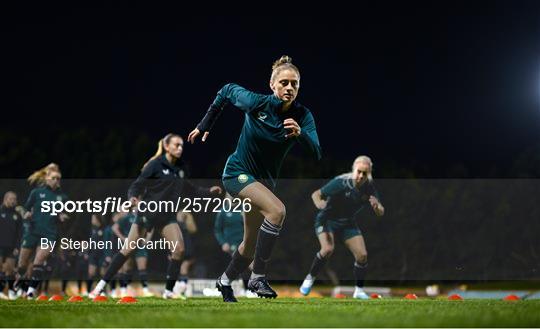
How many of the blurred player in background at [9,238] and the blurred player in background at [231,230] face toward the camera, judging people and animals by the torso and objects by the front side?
2

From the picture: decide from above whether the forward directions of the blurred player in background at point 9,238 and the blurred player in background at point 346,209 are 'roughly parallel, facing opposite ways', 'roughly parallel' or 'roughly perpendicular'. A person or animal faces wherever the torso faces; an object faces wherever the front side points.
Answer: roughly parallel

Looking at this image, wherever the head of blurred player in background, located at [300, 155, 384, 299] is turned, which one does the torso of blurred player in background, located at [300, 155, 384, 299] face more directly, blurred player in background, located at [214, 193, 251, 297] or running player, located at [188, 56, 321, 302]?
the running player

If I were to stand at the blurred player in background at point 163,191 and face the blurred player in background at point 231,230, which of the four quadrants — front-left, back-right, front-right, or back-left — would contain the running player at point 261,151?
back-right

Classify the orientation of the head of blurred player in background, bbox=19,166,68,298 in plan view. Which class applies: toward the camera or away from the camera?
toward the camera

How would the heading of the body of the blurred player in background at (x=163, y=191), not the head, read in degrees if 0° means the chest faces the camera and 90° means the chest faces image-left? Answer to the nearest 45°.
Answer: approximately 315°

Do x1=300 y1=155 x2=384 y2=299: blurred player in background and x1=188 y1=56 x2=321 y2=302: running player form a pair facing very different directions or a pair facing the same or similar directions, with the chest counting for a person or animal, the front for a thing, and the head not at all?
same or similar directions

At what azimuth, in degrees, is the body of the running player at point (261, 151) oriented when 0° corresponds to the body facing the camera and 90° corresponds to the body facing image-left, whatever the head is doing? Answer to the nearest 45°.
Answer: approximately 315°

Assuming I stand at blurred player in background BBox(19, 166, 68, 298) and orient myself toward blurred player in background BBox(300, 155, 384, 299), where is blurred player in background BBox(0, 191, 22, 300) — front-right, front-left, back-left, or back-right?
back-left

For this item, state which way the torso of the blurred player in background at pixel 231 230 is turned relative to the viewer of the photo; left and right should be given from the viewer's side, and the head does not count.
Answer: facing the viewer

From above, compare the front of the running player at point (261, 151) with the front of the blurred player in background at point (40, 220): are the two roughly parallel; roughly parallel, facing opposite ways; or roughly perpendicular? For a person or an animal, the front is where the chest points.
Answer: roughly parallel
